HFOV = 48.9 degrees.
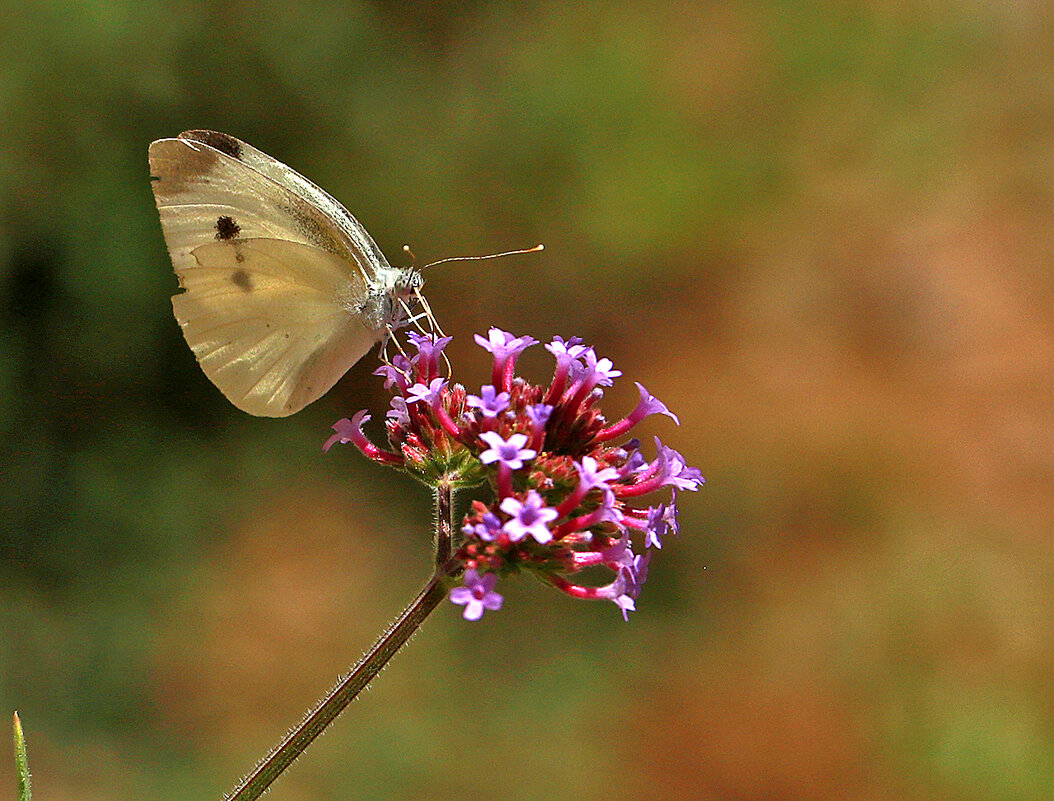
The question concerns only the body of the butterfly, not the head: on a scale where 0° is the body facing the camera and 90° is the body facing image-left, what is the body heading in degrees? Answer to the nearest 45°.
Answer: approximately 270°
